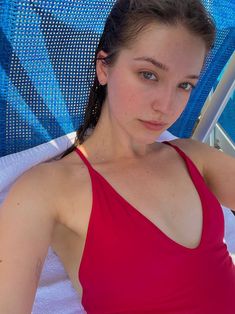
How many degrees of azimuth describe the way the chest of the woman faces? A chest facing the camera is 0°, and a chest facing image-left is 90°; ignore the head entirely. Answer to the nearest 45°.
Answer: approximately 315°
